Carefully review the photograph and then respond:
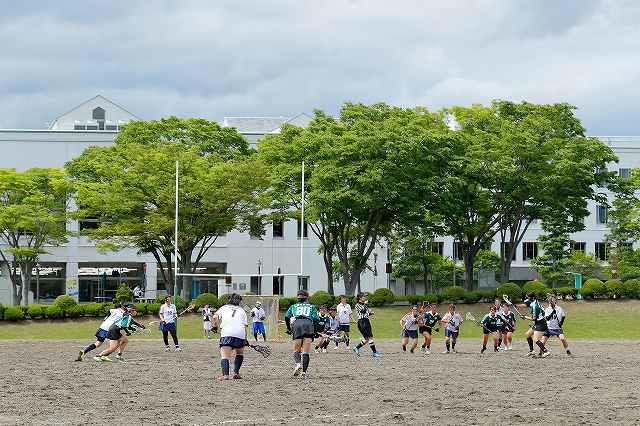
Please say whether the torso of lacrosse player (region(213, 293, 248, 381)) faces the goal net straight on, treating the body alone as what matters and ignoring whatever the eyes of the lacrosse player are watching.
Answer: yes

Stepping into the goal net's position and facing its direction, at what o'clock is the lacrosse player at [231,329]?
The lacrosse player is roughly at 12 o'clock from the goal net.

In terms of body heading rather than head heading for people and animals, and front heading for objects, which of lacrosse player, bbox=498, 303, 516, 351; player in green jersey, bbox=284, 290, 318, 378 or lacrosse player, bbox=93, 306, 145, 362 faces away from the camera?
the player in green jersey

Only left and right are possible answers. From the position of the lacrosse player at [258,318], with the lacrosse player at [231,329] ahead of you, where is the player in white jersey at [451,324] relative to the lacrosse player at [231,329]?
left

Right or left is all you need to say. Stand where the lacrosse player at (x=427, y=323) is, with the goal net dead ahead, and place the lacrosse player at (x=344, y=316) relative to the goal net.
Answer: left

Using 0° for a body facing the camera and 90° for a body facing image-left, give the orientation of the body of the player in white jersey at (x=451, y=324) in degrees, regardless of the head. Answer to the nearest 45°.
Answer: approximately 0°

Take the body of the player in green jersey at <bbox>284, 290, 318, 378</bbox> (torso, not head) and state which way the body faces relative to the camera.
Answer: away from the camera

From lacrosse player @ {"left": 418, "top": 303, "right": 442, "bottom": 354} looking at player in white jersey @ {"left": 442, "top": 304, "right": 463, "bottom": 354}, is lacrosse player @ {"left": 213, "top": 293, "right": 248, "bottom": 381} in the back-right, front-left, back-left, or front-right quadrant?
back-right

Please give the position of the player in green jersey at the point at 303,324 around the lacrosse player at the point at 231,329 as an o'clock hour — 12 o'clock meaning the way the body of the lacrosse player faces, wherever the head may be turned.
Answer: The player in green jersey is roughly at 2 o'clock from the lacrosse player.

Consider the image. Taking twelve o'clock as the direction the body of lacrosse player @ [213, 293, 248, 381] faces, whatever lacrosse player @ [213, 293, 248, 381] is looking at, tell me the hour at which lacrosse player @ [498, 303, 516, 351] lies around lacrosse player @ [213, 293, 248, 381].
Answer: lacrosse player @ [498, 303, 516, 351] is roughly at 1 o'clock from lacrosse player @ [213, 293, 248, 381].

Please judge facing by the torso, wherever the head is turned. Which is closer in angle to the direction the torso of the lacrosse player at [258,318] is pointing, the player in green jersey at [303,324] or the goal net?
the player in green jersey
